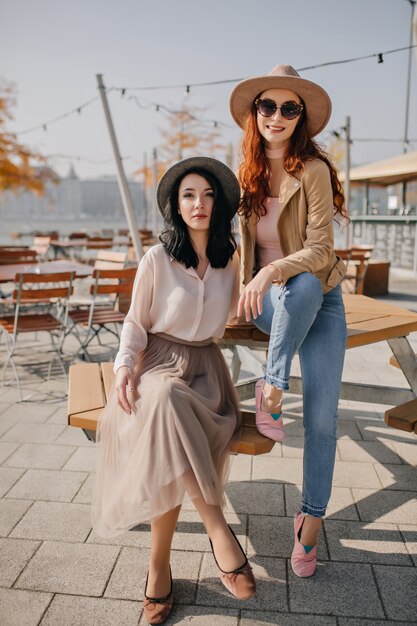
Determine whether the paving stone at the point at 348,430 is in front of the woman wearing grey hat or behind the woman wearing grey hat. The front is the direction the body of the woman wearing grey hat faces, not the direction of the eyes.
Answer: behind

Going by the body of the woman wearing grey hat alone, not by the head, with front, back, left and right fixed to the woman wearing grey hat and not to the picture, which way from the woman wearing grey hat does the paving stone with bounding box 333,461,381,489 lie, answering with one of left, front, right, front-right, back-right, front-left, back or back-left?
back-left

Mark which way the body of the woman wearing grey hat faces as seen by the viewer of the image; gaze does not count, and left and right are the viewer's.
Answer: facing the viewer

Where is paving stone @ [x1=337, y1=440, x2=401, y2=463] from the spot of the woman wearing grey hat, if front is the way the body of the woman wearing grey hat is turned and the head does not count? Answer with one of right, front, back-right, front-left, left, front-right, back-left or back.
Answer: back-left

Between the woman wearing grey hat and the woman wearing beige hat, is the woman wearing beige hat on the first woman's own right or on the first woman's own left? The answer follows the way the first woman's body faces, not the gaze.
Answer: on the first woman's own left

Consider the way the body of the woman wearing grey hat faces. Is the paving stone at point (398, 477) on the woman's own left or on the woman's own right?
on the woman's own left

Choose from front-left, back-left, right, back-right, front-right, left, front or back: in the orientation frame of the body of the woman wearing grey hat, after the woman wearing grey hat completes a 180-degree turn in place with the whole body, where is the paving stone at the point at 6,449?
front-left

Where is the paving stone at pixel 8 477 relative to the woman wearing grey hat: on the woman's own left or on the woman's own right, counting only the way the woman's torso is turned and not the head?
on the woman's own right

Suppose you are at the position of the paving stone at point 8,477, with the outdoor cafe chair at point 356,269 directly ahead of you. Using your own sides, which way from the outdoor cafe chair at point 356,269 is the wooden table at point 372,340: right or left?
right

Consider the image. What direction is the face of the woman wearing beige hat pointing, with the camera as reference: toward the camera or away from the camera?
toward the camera

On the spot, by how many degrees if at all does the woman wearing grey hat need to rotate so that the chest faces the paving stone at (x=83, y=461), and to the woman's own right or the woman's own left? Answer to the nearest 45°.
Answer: approximately 135° to the woman's own right
